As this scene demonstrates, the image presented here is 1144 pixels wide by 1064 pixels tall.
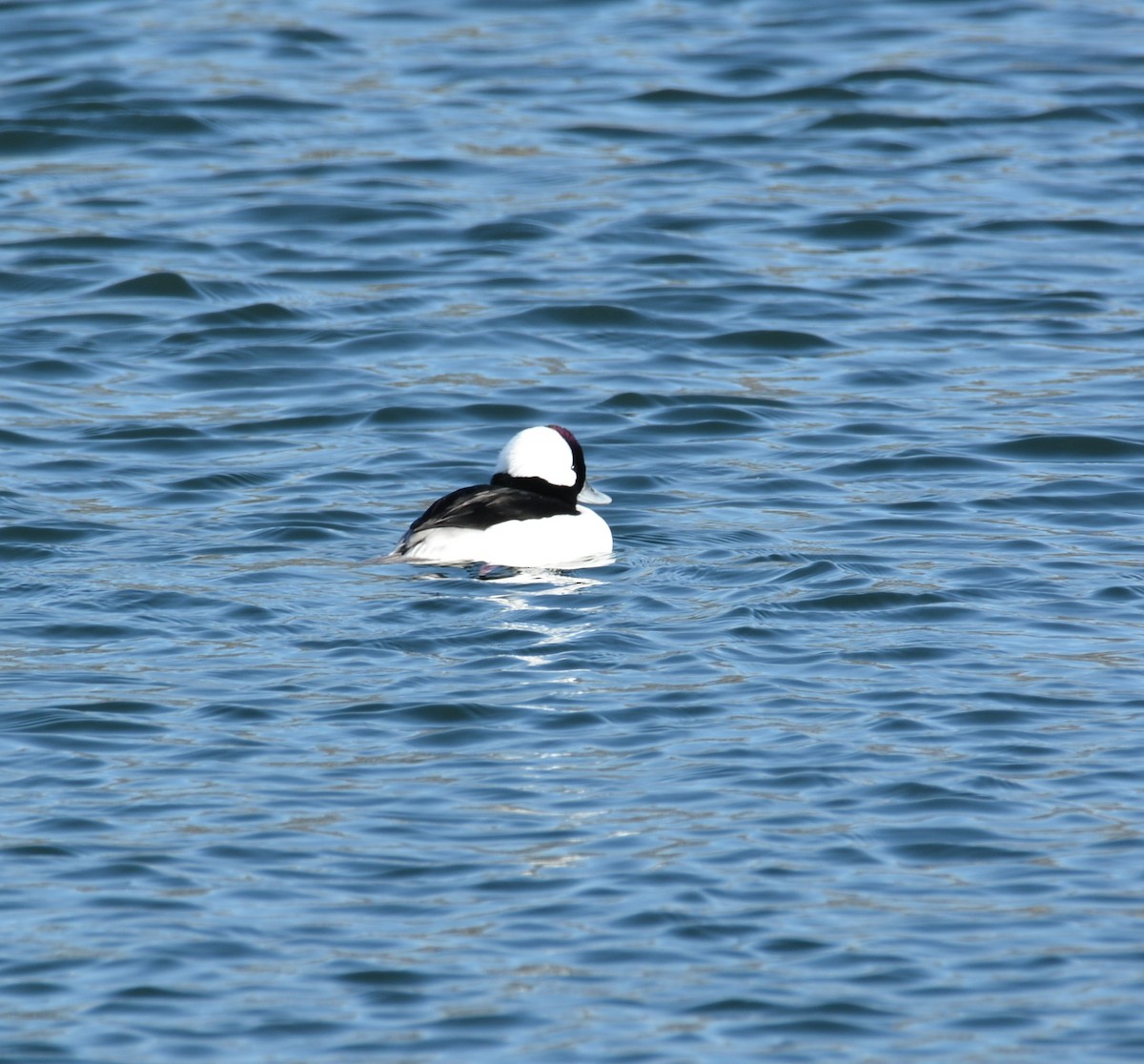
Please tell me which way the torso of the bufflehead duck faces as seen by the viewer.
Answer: to the viewer's right
